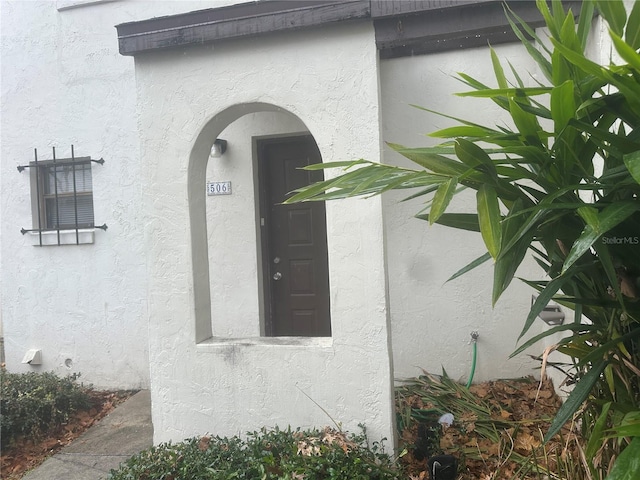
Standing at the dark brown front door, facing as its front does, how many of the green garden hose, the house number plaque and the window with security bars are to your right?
2

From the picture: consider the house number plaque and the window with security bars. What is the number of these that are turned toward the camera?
2

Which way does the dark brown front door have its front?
toward the camera

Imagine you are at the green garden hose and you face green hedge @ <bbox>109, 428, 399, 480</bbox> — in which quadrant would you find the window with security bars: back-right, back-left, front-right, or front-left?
front-right

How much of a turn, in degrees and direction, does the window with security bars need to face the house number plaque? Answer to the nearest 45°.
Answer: approximately 45° to its left

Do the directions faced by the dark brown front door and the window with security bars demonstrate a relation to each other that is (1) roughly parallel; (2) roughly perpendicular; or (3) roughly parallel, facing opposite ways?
roughly parallel

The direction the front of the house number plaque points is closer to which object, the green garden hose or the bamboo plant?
the bamboo plant

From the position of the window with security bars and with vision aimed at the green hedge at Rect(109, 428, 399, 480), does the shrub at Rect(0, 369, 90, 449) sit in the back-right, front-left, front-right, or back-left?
front-right

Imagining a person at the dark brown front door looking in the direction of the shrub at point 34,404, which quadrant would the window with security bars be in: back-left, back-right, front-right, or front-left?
front-right

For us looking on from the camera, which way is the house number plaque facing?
facing the viewer

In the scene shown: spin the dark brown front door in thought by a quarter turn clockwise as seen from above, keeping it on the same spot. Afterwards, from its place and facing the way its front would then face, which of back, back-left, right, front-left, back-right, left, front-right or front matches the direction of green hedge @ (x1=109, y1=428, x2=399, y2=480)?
left

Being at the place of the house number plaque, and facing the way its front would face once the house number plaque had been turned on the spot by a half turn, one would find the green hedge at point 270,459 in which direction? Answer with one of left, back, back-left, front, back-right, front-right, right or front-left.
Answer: back

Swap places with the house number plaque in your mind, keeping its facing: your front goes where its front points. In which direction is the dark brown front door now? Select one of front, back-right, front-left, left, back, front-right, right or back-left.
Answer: left

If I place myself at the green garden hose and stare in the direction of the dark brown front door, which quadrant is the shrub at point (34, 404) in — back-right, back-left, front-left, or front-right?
front-left

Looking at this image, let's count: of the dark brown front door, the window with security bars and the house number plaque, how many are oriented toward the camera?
3

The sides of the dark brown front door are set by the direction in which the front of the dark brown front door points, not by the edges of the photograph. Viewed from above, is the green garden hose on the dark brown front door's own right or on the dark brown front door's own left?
on the dark brown front door's own left
